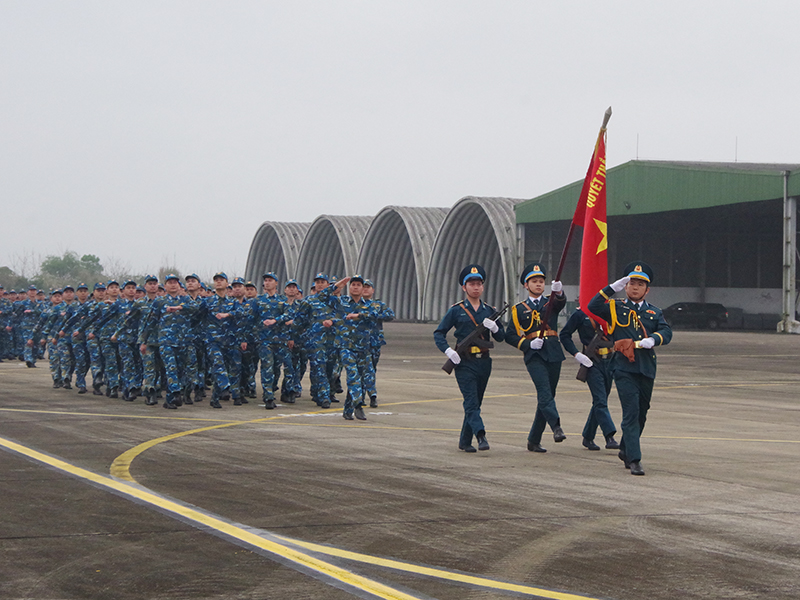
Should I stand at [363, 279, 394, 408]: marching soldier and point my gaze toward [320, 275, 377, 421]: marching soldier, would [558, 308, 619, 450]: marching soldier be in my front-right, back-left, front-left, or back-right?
front-left

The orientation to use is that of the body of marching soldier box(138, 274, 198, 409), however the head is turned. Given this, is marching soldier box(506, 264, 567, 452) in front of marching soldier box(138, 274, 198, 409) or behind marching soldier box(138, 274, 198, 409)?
in front

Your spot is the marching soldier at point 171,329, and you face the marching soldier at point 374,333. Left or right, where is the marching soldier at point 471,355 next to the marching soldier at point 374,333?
right

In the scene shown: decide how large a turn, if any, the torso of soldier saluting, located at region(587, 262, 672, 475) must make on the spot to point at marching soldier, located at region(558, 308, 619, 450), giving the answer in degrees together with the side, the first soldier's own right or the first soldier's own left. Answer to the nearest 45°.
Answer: approximately 180°

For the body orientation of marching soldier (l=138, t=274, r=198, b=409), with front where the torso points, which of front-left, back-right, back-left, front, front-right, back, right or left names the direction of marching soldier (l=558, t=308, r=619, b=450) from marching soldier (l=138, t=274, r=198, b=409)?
front-left

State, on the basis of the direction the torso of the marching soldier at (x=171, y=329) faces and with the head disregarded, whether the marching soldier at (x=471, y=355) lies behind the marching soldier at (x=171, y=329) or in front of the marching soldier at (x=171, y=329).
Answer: in front

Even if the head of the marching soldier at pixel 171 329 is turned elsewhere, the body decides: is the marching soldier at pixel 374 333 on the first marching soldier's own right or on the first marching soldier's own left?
on the first marching soldier's own left

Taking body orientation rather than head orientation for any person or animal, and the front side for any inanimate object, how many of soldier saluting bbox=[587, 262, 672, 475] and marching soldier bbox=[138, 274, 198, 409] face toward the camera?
2

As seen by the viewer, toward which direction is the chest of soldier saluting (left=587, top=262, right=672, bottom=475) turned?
toward the camera

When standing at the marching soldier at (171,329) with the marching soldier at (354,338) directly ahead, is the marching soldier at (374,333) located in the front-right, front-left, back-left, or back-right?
front-left

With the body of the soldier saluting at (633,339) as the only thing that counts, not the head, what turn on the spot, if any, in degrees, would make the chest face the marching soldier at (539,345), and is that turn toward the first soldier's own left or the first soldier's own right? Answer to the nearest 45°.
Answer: approximately 135° to the first soldier's own right
